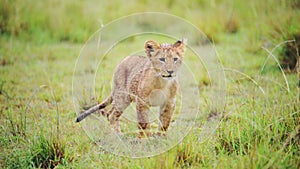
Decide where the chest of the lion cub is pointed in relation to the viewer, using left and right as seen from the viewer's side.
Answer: facing the viewer and to the right of the viewer
